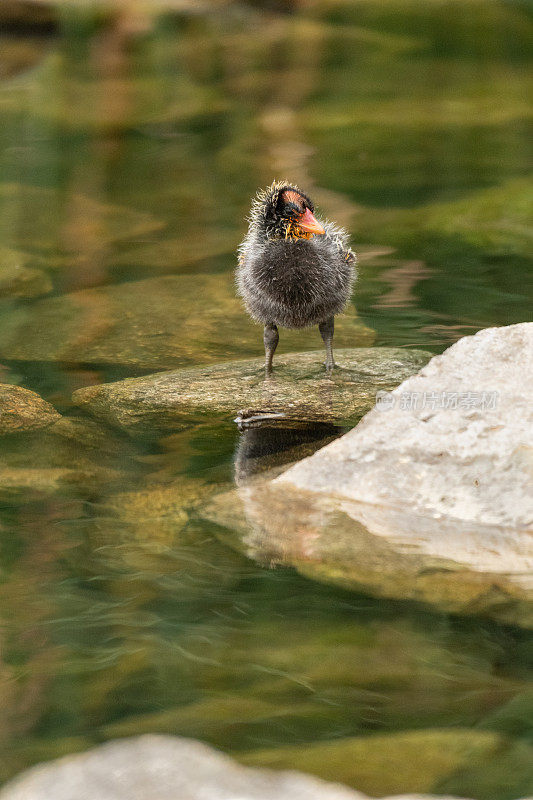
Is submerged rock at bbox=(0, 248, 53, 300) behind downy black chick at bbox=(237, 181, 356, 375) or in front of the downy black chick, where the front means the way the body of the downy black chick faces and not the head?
behind

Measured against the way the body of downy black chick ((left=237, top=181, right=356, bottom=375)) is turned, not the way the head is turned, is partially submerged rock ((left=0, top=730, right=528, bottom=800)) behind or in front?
in front

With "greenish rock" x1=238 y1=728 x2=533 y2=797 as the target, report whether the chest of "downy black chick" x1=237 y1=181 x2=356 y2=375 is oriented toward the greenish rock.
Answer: yes

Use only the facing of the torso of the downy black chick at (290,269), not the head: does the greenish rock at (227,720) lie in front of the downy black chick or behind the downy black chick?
in front

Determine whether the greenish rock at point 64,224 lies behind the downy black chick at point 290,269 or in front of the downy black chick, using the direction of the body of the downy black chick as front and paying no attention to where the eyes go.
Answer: behind

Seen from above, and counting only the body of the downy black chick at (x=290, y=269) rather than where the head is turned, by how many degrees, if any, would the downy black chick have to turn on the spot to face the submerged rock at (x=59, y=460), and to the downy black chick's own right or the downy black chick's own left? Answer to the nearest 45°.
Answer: approximately 45° to the downy black chick's own right

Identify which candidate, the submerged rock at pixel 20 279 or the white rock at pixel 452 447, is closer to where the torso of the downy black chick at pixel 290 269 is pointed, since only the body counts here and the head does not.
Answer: the white rock

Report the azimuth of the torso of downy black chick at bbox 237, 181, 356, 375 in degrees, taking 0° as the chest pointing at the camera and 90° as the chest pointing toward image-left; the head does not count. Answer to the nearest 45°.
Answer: approximately 0°

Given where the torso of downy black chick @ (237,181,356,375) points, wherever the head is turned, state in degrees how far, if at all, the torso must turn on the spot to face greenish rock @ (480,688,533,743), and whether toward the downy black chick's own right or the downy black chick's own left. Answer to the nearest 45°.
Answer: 0° — it already faces it

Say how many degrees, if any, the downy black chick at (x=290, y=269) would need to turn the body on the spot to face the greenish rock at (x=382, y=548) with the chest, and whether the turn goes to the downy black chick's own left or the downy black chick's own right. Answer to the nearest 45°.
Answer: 0° — it already faces it
